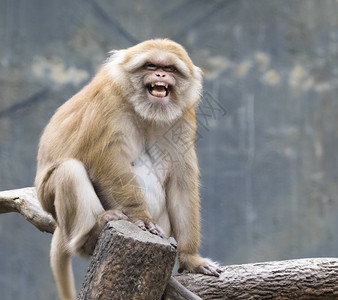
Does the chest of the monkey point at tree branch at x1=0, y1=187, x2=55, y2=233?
no

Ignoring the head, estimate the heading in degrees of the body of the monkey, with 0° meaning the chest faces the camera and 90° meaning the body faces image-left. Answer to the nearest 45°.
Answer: approximately 315°
